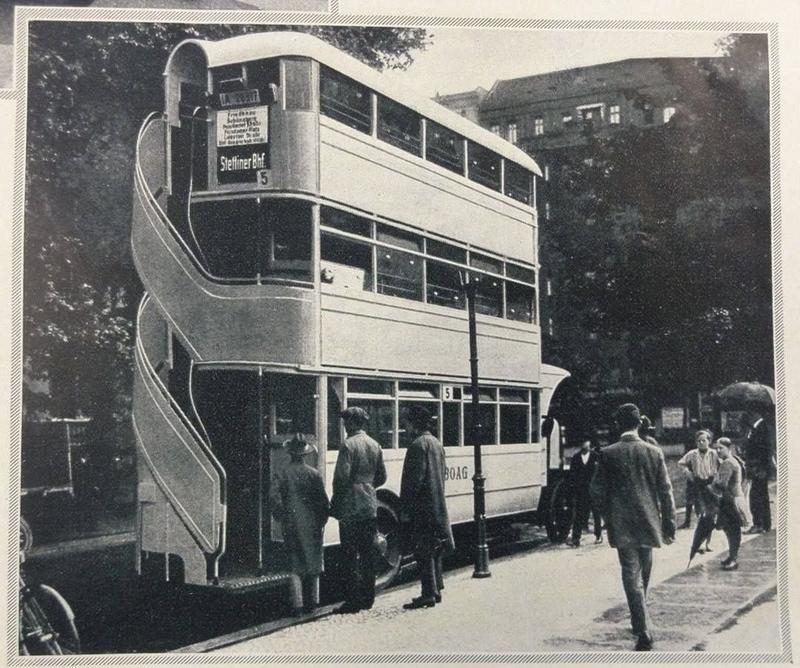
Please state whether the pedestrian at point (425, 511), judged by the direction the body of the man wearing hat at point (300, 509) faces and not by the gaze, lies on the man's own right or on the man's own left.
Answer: on the man's own right

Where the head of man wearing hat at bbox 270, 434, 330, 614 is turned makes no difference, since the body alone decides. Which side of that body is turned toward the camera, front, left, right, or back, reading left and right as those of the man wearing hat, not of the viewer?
back

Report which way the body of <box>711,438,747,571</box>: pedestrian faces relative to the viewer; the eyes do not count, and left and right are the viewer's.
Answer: facing to the left of the viewer

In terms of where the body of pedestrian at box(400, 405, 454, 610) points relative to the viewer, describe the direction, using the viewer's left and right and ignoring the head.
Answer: facing to the left of the viewer

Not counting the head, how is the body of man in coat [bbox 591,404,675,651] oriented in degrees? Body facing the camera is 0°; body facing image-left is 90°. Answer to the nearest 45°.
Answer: approximately 180°

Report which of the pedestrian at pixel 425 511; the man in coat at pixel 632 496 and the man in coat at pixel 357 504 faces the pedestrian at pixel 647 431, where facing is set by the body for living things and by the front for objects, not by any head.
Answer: the man in coat at pixel 632 496

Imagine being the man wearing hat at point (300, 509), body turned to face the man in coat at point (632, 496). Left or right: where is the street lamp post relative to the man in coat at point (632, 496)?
left

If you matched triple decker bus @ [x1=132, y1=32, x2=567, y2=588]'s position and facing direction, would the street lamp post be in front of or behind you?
in front

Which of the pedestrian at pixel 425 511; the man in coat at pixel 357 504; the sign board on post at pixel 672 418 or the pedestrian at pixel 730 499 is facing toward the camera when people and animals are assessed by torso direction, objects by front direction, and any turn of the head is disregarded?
the sign board on post

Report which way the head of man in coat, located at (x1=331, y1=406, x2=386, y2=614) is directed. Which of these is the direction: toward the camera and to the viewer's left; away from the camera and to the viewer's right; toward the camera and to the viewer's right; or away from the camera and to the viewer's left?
away from the camera and to the viewer's left

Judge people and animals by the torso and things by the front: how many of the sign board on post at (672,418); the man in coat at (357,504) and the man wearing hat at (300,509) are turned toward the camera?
1

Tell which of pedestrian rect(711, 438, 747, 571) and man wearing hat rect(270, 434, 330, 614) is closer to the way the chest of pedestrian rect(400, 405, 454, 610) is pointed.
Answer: the man wearing hat
